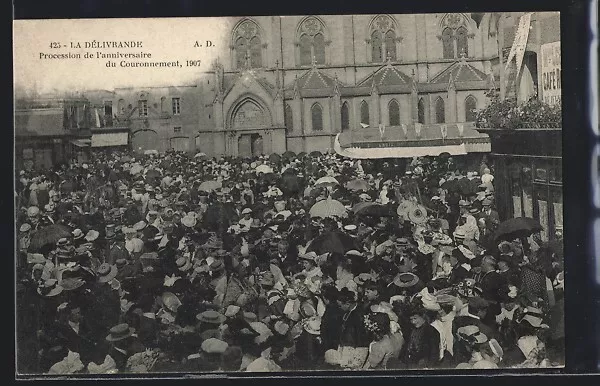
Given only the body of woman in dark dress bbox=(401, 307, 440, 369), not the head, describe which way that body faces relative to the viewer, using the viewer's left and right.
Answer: facing the viewer and to the left of the viewer
